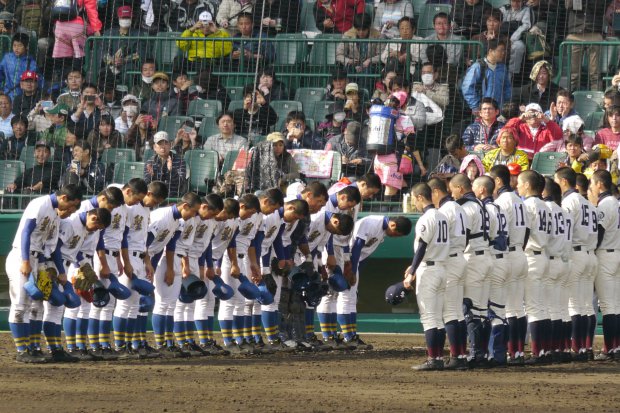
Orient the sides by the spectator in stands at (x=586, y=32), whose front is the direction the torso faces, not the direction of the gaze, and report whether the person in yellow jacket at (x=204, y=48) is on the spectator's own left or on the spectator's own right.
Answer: on the spectator's own right

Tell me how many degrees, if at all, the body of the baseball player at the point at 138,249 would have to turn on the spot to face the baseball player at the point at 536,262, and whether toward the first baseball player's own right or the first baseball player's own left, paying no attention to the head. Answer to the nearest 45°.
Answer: approximately 45° to the first baseball player's own left

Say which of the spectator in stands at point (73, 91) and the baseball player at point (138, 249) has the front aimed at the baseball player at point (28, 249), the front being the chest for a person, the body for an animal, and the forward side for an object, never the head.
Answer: the spectator in stands

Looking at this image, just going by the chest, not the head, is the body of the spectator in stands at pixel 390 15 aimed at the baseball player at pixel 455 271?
yes

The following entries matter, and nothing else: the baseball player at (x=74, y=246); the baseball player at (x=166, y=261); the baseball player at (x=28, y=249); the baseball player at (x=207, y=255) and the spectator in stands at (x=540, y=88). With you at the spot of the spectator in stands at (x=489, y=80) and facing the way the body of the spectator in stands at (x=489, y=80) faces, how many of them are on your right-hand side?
4

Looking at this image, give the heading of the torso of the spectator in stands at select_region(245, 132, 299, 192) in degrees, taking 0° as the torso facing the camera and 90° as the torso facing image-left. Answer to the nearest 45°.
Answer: approximately 0°

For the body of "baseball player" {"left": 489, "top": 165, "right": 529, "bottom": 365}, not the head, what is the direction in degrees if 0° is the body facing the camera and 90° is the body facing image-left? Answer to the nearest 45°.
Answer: approximately 135°

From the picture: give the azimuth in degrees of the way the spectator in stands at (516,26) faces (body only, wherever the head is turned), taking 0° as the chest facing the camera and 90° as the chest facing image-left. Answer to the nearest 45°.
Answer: approximately 0°

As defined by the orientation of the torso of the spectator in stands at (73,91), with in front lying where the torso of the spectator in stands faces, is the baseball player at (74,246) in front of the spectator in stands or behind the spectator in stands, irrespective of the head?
in front

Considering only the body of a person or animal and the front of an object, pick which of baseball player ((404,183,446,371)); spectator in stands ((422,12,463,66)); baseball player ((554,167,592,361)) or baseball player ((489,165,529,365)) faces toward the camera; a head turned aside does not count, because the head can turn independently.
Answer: the spectator in stands

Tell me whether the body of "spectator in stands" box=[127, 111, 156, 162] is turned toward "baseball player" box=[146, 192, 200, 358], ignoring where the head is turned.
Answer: yes
